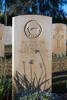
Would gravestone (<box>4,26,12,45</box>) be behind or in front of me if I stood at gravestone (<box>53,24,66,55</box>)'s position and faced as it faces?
behind

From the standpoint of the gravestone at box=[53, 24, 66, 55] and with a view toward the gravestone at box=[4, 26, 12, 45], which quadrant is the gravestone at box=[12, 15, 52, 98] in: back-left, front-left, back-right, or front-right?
back-left

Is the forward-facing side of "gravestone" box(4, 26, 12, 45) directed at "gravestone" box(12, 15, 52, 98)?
yes

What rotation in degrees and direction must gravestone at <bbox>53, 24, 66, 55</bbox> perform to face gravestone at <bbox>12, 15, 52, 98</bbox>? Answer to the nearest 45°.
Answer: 0° — it already faces it

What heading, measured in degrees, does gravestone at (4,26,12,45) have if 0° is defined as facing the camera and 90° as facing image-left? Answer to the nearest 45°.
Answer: approximately 0°

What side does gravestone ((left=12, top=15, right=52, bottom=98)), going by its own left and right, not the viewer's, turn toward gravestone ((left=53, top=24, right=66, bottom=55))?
back

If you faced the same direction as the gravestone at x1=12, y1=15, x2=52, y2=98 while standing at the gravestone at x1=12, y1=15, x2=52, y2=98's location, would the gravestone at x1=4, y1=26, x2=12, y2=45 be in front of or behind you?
behind
